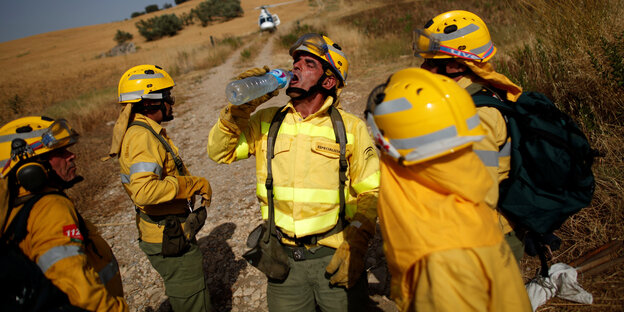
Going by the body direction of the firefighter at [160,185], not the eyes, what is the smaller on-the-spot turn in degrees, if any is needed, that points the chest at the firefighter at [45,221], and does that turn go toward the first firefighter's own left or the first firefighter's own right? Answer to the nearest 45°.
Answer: approximately 135° to the first firefighter's own right

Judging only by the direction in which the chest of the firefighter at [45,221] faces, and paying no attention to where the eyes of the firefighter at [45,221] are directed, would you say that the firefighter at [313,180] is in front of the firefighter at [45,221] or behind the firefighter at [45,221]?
in front

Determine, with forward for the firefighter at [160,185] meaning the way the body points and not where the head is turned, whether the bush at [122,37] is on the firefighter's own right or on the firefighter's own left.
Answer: on the firefighter's own left

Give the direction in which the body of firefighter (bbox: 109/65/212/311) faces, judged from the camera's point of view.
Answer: to the viewer's right

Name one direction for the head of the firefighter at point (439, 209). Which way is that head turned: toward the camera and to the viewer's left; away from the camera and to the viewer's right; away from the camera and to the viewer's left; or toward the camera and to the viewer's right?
away from the camera and to the viewer's left

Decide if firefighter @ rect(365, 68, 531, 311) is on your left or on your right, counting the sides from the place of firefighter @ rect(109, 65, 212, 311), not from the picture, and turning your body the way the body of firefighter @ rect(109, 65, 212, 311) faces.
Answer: on your right

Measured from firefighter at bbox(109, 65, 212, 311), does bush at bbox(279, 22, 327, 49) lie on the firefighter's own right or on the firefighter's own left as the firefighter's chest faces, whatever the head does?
on the firefighter's own left

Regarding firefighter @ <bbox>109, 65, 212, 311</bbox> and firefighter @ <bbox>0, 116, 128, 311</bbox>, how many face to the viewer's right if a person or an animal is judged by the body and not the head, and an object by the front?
2

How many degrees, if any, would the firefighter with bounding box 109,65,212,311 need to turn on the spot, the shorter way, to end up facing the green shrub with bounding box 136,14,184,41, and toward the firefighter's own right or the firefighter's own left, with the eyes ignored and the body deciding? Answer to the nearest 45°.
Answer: approximately 90° to the firefighter's own left

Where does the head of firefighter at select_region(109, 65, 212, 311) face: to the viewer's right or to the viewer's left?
to the viewer's right

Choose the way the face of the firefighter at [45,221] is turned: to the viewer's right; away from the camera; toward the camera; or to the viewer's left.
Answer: to the viewer's right

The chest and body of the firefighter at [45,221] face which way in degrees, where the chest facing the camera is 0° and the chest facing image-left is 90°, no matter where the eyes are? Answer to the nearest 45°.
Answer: approximately 270°
